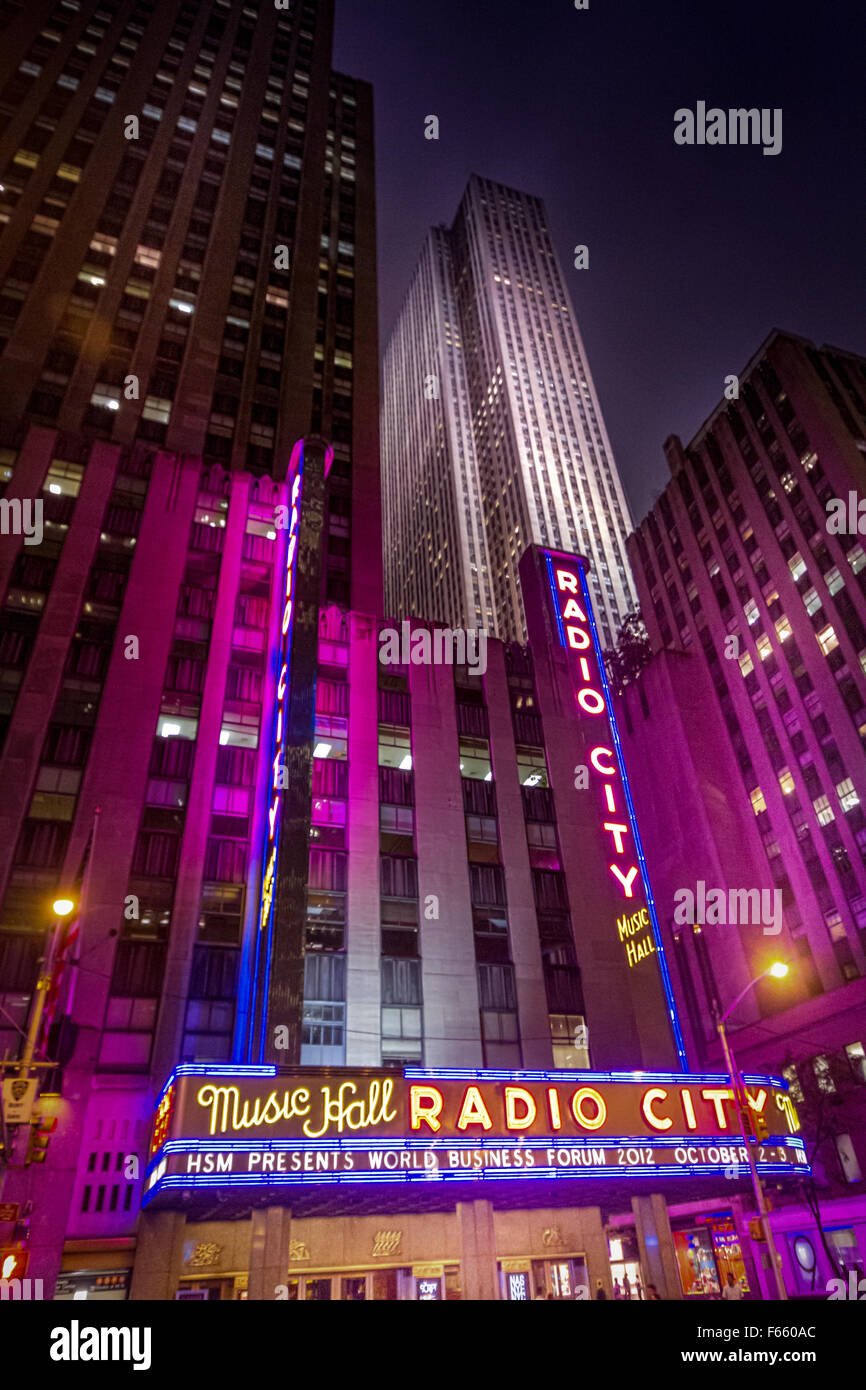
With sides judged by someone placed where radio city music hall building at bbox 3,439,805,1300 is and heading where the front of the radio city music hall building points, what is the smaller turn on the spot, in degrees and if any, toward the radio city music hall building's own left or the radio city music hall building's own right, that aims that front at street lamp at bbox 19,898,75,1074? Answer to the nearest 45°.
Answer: approximately 45° to the radio city music hall building's own right

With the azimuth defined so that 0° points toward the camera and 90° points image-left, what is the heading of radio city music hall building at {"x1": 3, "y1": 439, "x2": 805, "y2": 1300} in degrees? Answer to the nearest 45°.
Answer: approximately 0°
